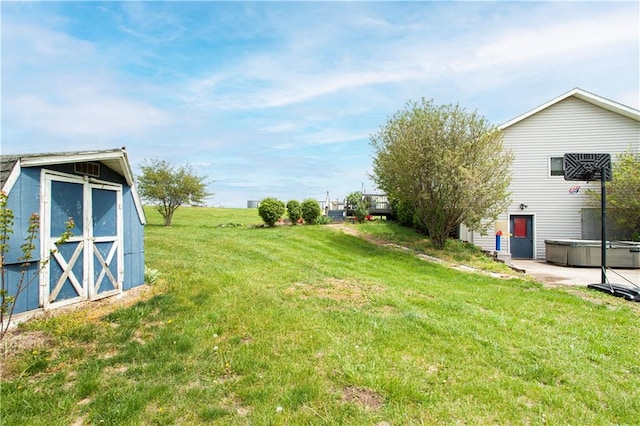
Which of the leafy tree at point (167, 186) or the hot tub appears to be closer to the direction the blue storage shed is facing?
the hot tub

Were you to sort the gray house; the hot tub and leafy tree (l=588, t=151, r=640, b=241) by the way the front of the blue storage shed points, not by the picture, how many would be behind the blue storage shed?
0

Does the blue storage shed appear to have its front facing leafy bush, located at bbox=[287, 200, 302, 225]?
no

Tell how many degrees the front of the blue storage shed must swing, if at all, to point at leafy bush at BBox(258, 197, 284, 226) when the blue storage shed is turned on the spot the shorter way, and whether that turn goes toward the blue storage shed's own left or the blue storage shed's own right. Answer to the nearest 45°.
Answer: approximately 90° to the blue storage shed's own left

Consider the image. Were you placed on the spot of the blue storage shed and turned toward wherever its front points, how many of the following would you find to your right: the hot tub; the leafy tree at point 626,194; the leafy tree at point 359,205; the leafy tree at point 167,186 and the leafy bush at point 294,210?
0

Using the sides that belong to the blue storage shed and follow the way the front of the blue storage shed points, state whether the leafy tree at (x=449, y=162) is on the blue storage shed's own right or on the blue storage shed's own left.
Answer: on the blue storage shed's own left

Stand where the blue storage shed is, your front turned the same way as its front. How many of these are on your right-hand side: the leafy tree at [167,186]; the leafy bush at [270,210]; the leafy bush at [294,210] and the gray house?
0

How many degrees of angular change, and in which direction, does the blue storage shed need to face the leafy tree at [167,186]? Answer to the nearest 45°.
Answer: approximately 135° to its left

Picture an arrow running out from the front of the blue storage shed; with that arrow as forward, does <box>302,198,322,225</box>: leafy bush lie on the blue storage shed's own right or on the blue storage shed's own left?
on the blue storage shed's own left

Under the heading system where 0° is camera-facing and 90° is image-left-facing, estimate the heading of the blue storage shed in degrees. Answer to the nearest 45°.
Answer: approximately 315°

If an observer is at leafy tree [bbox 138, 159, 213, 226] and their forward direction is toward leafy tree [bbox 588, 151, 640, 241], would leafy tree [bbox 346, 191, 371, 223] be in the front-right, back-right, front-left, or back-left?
front-left

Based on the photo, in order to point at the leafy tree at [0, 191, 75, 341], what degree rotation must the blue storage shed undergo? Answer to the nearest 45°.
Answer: approximately 90° to its right

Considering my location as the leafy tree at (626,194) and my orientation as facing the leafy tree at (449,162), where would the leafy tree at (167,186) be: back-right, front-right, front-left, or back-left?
front-right
